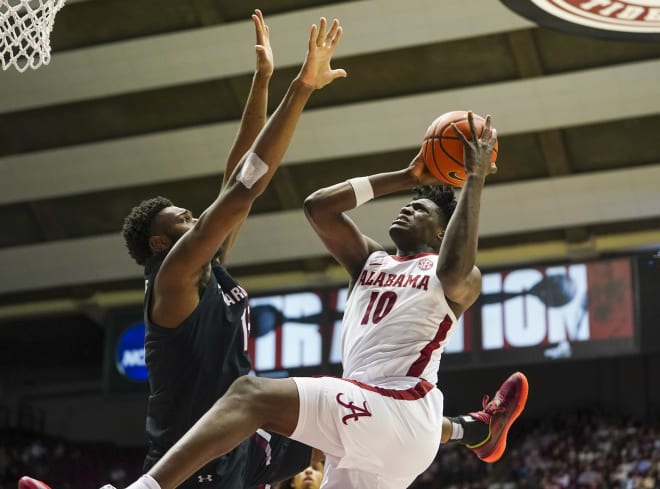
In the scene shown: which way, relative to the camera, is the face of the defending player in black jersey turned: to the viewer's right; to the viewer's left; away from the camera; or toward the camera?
to the viewer's right

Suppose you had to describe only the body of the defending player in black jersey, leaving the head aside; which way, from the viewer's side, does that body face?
to the viewer's right

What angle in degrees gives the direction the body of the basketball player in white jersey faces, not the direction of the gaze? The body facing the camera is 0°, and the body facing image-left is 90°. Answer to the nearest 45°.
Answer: approximately 45°
